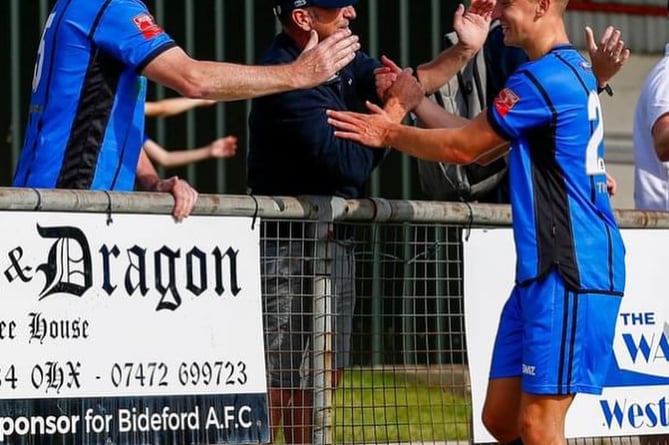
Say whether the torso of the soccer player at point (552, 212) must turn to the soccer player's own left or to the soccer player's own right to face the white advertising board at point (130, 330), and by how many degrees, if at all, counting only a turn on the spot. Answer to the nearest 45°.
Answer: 0° — they already face it

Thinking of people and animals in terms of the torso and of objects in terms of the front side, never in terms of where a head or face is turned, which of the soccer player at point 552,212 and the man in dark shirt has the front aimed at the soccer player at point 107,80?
the soccer player at point 552,212

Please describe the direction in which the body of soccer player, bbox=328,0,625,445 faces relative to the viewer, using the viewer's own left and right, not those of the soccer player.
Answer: facing to the left of the viewer

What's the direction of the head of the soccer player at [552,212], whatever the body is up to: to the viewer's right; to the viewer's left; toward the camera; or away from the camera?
to the viewer's left

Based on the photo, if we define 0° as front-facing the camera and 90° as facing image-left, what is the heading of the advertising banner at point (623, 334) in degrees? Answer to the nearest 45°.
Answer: approximately 0°

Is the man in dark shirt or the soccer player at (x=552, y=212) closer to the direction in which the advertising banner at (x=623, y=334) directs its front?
the soccer player

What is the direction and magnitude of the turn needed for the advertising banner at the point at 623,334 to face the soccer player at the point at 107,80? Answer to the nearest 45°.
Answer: approximately 45° to its right

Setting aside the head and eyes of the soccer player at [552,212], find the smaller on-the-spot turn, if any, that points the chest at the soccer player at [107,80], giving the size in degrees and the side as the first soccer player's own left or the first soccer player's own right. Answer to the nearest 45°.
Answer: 0° — they already face them

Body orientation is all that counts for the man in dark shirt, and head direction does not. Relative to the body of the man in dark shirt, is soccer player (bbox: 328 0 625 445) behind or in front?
in front

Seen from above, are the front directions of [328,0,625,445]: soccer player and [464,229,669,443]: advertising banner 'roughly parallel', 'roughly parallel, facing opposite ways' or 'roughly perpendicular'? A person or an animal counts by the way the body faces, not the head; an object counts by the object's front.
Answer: roughly perpendicular
